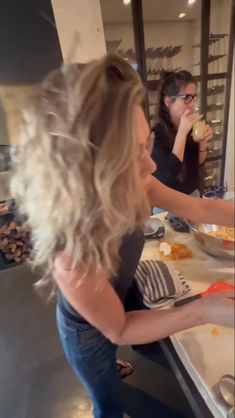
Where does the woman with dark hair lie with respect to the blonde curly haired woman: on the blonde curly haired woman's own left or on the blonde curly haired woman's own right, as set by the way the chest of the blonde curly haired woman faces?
on the blonde curly haired woman's own left

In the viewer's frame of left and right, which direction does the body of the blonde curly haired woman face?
facing to the right of the viewer

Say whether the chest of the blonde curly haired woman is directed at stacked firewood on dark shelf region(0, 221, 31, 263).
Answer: no

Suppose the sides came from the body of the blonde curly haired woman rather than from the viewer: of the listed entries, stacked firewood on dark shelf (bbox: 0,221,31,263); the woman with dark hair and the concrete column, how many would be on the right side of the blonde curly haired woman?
0
